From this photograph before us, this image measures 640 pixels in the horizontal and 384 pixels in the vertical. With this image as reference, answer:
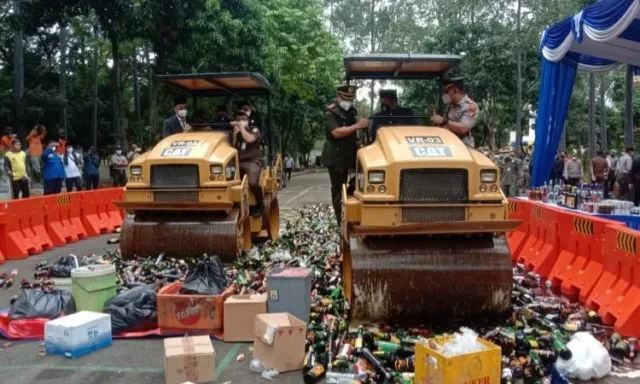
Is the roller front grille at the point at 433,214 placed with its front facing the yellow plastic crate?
yes

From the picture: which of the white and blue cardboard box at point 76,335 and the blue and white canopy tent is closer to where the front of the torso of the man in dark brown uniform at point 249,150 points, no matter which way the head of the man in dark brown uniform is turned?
the white and blue cardboard box

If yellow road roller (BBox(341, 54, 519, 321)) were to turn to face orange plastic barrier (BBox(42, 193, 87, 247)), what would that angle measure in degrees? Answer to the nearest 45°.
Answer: approximately 135° to its right

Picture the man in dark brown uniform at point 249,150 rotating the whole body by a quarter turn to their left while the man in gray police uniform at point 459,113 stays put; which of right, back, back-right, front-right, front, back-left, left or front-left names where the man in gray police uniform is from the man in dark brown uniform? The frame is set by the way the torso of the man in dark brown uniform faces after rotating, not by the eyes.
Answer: front

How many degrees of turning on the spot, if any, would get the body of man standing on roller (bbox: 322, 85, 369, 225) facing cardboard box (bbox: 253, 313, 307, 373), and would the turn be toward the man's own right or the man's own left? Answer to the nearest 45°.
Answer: approximately 45° to the man's own right

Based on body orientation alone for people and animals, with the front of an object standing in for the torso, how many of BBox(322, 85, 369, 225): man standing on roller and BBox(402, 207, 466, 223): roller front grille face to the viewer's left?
0

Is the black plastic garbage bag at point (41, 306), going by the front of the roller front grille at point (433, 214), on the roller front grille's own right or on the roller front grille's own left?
on the roller front grille's own right

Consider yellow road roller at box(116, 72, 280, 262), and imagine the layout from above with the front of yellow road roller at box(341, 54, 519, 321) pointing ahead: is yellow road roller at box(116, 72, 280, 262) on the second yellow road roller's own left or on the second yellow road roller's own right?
on the second yellow road roller's own right

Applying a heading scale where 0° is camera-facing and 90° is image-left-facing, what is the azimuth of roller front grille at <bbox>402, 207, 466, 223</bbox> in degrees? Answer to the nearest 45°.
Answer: approximately 0°

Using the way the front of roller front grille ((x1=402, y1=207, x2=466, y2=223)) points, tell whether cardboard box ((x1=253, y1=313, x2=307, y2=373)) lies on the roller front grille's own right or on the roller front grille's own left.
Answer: on the roller front grille's own right

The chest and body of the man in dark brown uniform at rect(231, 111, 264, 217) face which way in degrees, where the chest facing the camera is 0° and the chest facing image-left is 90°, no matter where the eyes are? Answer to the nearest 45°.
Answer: approximately 45°
